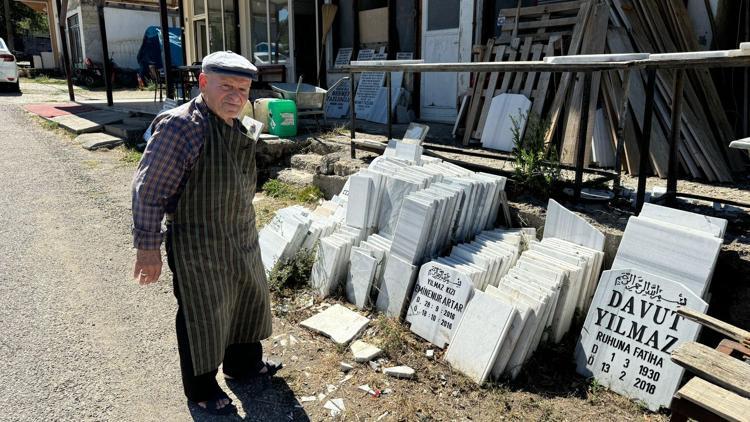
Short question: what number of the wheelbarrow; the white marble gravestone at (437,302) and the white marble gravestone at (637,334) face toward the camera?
2

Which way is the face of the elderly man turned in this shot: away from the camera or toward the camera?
toward the camera

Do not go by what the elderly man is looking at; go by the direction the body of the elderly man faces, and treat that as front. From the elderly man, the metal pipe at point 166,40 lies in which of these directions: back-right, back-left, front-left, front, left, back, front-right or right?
back-left

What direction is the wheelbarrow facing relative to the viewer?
to the viewer's left

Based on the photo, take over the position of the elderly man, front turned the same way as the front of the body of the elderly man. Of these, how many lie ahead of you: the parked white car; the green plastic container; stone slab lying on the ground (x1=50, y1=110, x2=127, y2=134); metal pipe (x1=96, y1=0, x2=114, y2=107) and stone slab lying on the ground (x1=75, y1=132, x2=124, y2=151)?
0

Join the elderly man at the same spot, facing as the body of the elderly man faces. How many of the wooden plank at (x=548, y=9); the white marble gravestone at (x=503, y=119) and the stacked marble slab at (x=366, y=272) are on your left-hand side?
3

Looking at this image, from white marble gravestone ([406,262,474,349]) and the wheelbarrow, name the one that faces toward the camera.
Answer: the white marble gravestone

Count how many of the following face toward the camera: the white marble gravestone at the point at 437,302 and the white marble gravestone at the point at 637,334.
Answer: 2

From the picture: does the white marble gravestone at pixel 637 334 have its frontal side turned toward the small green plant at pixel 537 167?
no

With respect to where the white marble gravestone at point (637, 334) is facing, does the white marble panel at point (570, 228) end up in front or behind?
behind

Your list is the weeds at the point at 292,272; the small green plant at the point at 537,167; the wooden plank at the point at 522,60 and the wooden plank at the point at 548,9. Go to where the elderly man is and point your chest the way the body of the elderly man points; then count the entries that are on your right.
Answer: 0

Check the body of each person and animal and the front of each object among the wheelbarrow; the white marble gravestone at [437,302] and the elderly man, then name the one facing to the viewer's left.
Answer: the wheelbarrow

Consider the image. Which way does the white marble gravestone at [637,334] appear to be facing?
toward the camera

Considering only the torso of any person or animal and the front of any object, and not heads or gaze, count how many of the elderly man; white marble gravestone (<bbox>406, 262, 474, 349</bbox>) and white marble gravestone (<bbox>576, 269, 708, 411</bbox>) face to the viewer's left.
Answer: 0

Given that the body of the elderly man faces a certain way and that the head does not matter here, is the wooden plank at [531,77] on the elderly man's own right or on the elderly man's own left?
on the elderly man's own left

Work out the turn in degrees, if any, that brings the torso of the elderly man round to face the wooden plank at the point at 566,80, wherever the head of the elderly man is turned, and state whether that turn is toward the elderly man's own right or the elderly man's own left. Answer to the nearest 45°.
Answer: approximately 90° to the elderly man's own left
